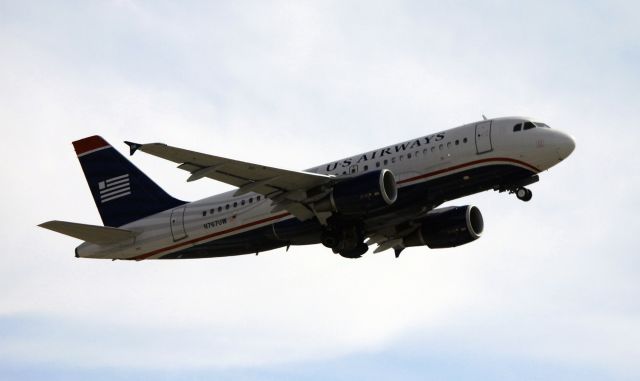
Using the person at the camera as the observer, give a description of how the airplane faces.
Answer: facing the viewer and to the right of the viewer
